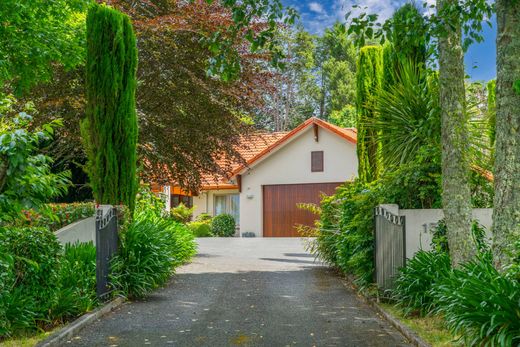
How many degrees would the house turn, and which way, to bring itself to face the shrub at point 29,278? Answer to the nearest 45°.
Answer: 0° — it already faces it

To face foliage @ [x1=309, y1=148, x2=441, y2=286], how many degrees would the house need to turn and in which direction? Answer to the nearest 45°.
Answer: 0° — it already faces it

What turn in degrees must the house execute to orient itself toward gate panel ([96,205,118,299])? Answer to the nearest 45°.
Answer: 0° — it already faces it

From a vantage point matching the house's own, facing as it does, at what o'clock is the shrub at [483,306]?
The shrub is roughly at 12 o'clock from the house.

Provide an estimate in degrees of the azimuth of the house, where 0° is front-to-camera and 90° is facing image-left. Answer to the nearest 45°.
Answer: approximately 0°

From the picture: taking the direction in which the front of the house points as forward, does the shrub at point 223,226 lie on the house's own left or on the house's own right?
on the house's own right

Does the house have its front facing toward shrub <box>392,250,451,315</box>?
yes

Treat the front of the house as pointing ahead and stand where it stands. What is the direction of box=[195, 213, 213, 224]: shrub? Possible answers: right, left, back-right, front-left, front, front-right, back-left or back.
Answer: front-right

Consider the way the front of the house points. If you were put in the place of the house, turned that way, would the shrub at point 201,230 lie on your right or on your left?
on your right
